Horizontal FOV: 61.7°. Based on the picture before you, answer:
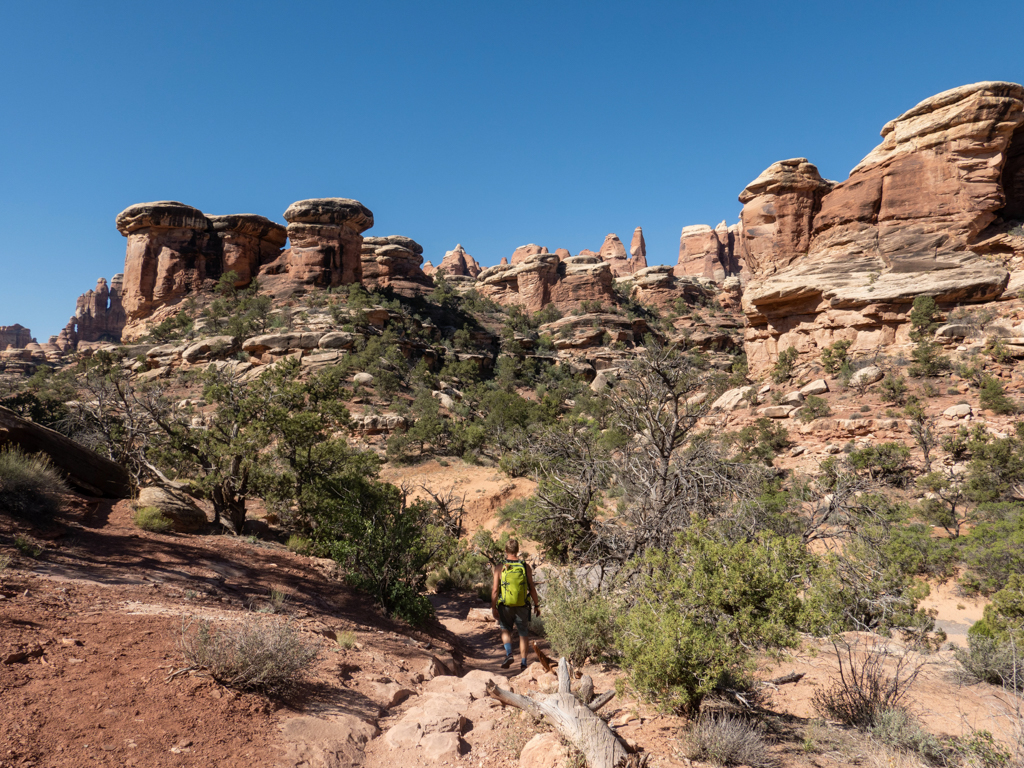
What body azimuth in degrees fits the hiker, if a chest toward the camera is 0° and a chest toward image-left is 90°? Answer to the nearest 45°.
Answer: approximately 180°

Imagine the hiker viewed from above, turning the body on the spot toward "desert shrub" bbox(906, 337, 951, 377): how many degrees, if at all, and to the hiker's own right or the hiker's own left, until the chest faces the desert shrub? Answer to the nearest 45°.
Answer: approximately 45° to the hiker's own right

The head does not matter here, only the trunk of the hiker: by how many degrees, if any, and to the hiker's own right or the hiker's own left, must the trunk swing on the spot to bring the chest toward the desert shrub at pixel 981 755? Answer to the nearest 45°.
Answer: approximately 135° to the hiker's own right

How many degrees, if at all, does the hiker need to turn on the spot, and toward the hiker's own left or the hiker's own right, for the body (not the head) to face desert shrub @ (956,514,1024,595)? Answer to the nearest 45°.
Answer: approximately 45° to the hiker's own right

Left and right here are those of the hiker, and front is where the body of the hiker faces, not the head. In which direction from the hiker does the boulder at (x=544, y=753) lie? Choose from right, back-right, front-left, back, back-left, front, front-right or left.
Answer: back

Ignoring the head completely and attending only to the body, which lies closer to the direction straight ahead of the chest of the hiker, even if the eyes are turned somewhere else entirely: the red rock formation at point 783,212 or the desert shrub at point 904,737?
the red rock formation

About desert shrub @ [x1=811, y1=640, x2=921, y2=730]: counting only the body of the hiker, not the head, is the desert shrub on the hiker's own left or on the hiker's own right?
on the hiker's own right

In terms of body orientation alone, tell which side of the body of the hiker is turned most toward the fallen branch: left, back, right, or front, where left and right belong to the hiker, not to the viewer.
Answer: back
